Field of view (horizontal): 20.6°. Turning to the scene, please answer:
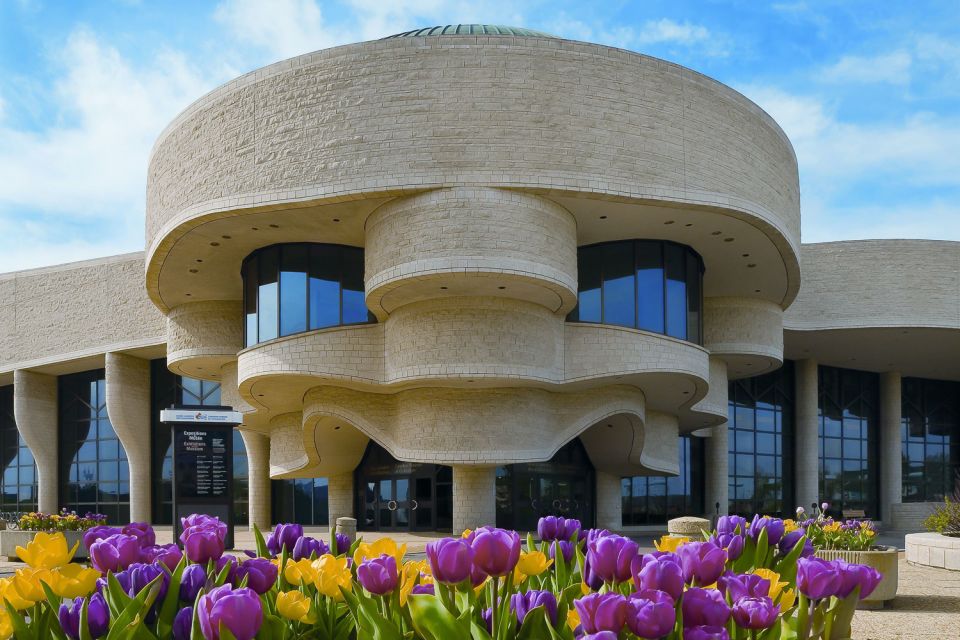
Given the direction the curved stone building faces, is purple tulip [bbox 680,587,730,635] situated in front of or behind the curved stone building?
in front

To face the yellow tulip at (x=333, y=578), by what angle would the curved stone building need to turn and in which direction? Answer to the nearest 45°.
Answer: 0° — it already faces it

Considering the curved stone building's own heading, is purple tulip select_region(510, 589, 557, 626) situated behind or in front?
in front

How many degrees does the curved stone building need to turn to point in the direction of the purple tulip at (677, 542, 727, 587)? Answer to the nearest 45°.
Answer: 0° — it already faces it

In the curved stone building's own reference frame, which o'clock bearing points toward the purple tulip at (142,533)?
The purple tulip is roughly at 12 o'clock from the curved stone building.

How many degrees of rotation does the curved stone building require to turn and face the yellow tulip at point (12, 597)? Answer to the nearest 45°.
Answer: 0° — it already faces it

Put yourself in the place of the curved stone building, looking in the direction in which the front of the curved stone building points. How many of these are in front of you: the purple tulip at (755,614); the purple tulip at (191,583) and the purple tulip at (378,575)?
3

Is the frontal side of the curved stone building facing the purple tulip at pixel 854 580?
yes

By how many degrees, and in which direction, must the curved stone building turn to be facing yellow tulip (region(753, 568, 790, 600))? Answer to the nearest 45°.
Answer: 0° — it already faces it

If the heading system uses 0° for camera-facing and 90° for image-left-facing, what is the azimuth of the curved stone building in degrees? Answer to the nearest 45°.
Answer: approximately 0°

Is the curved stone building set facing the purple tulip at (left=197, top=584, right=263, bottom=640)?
yes

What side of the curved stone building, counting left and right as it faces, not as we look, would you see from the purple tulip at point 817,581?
front
